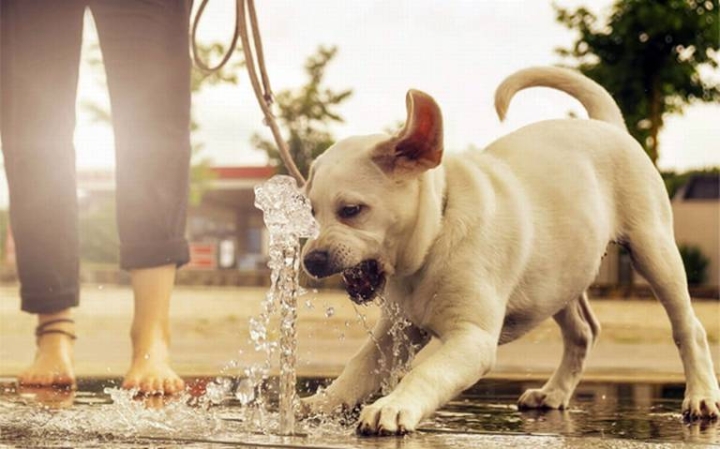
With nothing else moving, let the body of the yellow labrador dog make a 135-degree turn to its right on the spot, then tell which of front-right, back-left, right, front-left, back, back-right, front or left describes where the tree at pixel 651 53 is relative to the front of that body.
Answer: front

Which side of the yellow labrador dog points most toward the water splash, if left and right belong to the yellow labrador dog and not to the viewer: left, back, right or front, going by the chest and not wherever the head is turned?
front
